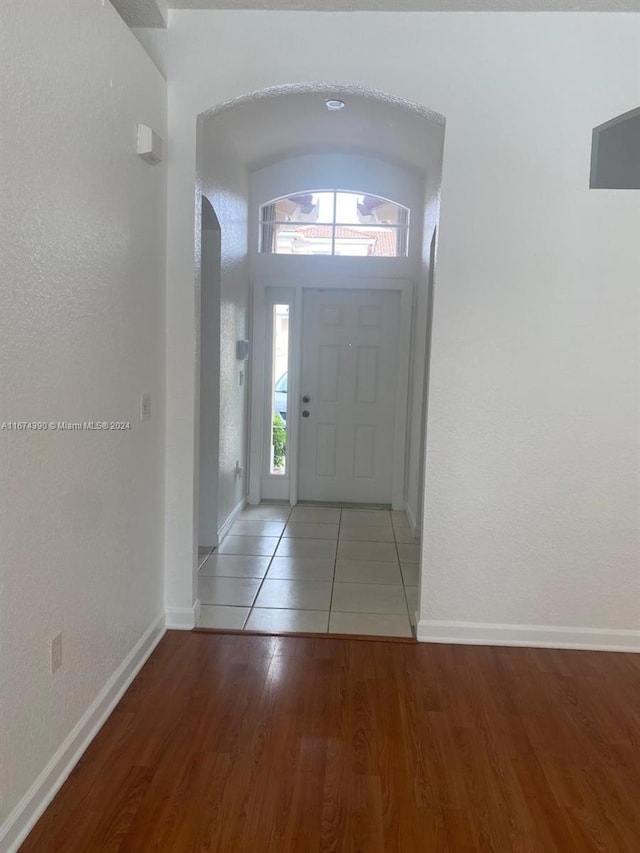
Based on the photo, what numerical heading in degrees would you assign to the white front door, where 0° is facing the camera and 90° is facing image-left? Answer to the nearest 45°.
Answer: approximately 0°

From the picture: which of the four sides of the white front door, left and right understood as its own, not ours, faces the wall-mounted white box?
front

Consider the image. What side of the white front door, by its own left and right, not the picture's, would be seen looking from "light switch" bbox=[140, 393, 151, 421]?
front
